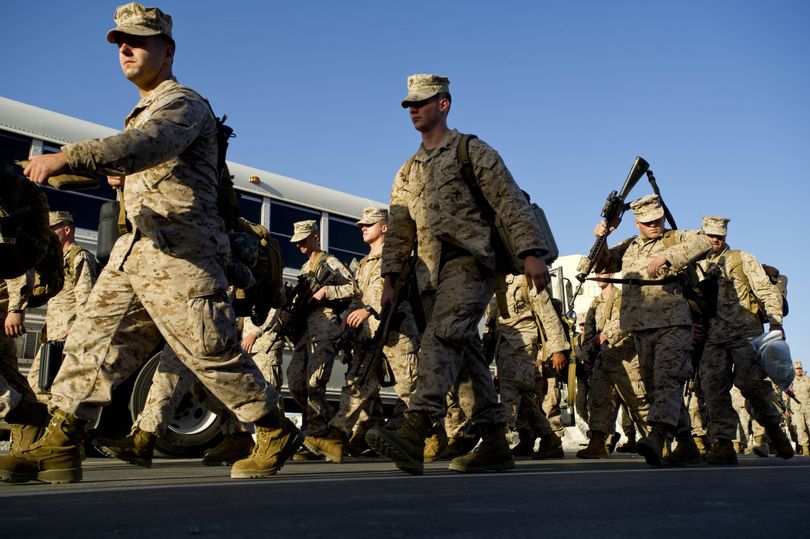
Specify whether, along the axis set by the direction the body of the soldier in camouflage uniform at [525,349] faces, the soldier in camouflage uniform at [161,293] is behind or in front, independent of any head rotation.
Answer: in front

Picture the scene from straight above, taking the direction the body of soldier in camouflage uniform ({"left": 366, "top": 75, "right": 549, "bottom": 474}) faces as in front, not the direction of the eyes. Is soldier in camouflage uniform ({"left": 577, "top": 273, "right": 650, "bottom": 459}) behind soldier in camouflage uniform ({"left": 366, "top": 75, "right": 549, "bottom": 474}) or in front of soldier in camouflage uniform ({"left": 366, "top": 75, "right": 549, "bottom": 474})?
behind

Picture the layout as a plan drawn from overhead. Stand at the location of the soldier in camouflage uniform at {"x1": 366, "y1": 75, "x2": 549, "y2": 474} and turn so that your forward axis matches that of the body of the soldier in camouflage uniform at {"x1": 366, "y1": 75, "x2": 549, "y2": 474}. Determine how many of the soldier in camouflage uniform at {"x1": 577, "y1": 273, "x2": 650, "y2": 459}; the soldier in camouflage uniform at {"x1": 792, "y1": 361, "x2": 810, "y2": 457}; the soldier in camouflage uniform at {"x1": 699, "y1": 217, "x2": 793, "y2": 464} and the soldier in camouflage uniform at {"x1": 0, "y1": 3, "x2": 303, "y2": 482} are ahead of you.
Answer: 1

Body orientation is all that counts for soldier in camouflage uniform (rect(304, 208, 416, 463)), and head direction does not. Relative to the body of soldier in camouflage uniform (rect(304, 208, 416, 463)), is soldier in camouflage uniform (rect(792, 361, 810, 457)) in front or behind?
behind

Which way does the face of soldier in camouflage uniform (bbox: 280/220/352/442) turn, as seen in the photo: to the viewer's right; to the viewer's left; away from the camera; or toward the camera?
to the viewer's left

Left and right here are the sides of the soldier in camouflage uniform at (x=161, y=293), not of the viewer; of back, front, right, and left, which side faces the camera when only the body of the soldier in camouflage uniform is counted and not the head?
left

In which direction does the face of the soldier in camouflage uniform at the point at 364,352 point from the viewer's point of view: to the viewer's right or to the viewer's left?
to the viewer's left

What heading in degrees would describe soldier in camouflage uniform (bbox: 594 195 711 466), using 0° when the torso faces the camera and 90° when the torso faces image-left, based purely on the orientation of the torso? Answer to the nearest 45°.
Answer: approximately 0°

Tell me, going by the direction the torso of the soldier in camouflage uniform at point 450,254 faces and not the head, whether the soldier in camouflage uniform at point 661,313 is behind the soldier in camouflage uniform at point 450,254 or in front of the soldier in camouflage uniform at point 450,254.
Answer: behind

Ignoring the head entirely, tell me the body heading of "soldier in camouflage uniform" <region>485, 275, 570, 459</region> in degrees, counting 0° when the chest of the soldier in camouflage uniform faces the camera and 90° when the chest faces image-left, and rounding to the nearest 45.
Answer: approximately 45°

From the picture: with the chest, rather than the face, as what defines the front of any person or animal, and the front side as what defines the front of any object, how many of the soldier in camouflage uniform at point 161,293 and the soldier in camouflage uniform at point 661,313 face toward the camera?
1

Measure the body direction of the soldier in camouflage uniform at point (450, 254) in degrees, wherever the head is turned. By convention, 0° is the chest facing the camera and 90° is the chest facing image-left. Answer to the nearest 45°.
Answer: approximately 45°

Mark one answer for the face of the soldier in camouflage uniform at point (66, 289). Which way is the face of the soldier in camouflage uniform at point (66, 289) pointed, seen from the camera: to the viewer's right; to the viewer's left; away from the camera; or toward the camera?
to the viewer's left

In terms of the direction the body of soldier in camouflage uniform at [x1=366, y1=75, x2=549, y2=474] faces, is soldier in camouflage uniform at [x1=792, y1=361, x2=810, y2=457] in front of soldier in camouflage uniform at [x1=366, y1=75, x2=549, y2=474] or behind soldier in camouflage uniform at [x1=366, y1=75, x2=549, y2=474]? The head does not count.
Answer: behind

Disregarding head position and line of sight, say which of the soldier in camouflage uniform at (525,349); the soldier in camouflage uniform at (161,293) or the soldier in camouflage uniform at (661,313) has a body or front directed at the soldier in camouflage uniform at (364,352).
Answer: the soldier in camouflage uniform at (525,349)
